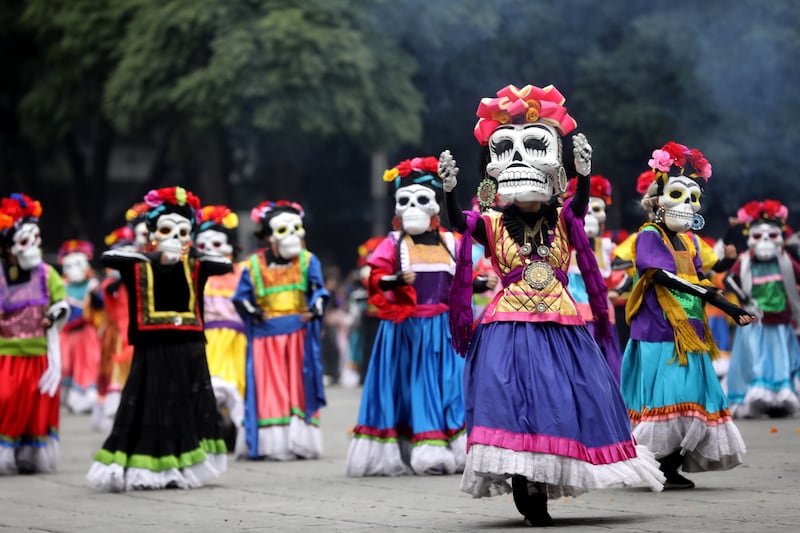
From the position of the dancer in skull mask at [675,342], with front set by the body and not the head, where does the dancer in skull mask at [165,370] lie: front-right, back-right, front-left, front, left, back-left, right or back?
back-right

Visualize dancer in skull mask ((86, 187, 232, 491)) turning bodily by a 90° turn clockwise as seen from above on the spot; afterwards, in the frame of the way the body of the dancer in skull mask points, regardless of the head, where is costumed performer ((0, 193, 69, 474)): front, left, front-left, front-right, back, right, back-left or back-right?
front-right

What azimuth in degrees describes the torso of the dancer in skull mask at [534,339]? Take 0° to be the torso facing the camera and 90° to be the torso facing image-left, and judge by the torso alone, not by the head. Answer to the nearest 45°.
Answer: approximately 0°

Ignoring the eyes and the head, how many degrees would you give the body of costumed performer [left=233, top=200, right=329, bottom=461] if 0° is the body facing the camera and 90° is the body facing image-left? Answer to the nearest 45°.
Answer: approximately 0°

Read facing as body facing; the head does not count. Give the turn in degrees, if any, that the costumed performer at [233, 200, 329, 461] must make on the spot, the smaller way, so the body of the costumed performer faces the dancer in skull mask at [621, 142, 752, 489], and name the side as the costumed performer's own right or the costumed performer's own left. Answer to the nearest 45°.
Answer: approximately 45° to the costumed performer's own left

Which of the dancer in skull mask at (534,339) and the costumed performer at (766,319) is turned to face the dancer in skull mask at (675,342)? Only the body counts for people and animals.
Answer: the costumed performer

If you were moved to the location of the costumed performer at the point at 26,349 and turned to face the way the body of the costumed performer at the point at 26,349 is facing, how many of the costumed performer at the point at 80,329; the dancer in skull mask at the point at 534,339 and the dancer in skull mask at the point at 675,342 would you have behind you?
1
